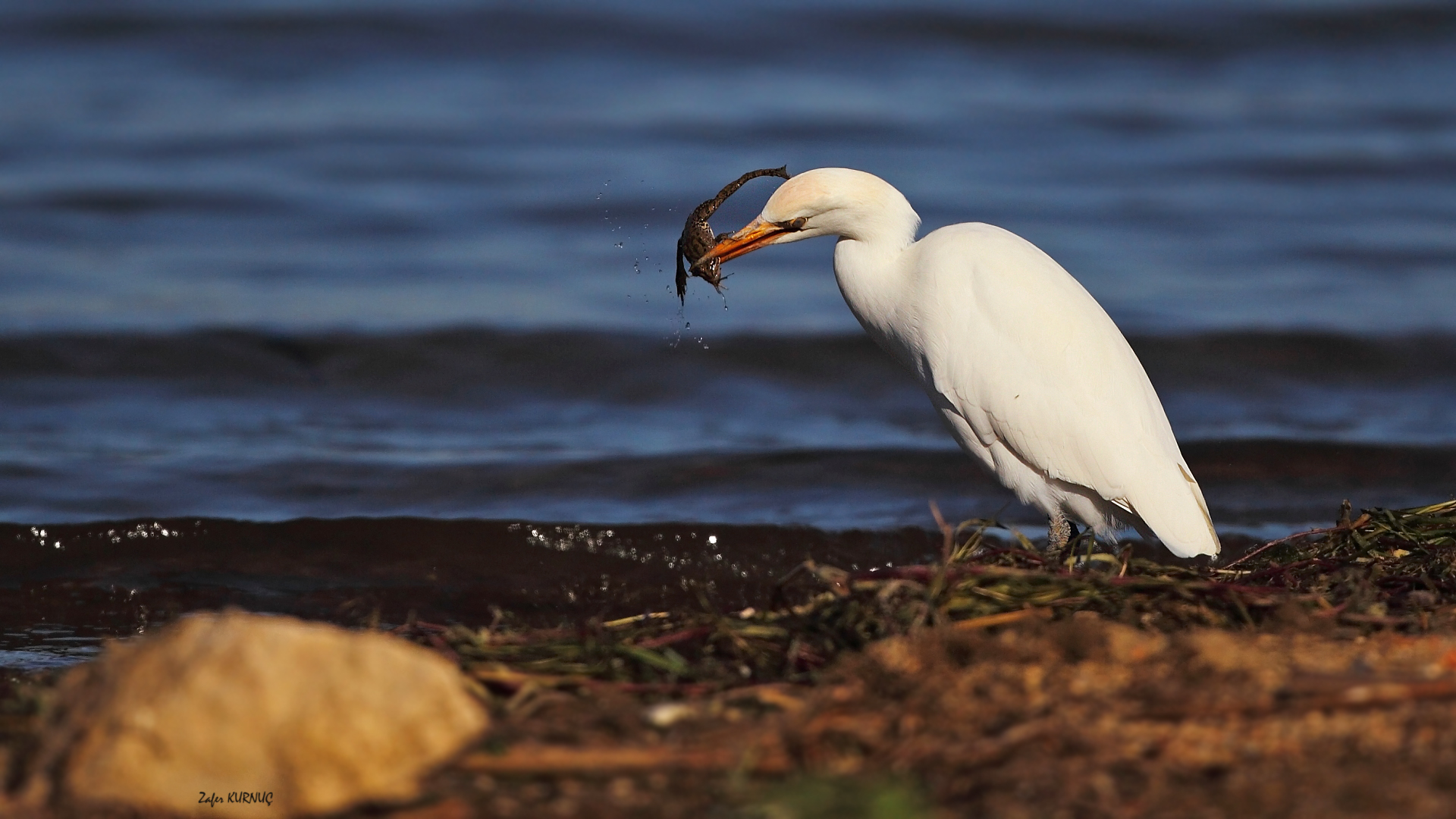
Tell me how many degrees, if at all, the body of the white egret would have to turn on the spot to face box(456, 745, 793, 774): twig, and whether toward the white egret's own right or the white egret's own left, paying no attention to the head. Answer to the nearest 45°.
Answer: approximately 90° to the white egret's own left

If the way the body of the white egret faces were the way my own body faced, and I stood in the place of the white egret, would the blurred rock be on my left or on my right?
on my left

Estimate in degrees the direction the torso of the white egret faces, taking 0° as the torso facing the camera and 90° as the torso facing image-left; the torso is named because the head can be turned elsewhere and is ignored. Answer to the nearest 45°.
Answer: approximately 90°
